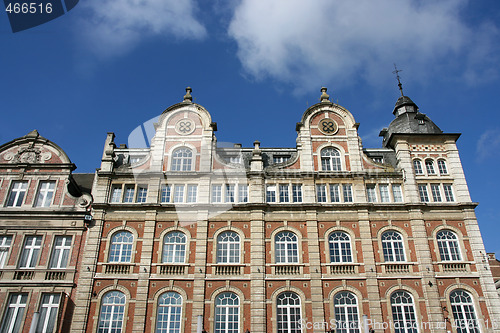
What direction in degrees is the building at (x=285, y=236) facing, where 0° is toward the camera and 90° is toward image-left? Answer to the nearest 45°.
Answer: approximately 0°
